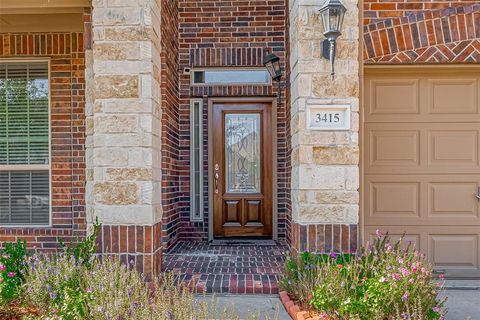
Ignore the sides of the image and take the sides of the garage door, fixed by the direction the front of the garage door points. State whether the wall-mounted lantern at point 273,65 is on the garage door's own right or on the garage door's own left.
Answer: on the garage door's own right

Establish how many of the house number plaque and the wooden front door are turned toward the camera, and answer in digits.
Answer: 2

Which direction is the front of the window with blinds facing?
toward the camera

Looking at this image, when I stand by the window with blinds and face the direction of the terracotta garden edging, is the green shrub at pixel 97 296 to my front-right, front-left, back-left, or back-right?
front-right

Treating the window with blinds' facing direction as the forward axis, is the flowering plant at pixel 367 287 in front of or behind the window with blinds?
in front

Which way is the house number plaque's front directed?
toward the camera

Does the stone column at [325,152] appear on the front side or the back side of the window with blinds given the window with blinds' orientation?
on the front side

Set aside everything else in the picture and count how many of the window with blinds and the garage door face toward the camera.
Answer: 2

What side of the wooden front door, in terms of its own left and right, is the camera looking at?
front

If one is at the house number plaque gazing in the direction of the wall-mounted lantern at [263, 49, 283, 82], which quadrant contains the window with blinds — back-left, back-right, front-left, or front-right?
front-left
